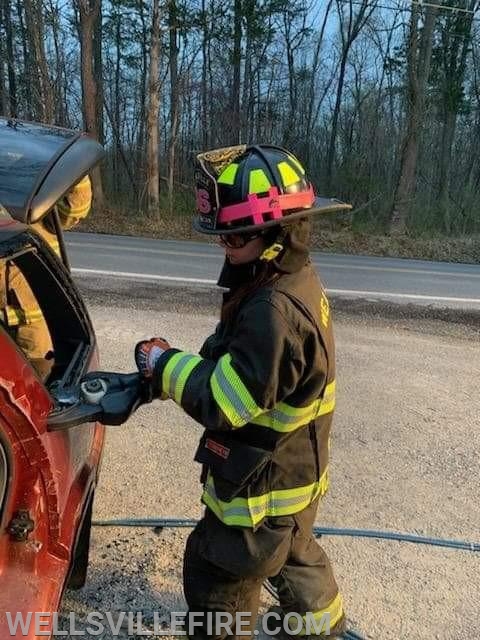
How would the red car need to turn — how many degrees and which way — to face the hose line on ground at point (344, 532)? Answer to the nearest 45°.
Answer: approximately 135° to its right

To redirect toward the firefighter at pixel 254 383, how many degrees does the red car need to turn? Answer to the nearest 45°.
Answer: approximately 180°

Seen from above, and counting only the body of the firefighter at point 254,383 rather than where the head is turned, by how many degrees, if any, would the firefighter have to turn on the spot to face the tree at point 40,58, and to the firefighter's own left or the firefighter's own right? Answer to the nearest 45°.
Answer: approximately 90° to the firefighter's own right

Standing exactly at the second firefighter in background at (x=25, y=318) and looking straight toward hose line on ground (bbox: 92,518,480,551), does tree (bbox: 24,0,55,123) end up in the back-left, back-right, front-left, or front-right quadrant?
back-left

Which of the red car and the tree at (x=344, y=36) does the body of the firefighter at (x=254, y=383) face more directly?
the red car

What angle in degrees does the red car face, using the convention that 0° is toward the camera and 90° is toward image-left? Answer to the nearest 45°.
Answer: approximately 90°

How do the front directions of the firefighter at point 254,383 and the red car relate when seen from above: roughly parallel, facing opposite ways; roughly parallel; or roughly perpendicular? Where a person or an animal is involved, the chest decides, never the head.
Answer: roughly parallel

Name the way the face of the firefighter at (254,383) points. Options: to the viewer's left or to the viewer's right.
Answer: to the viewer's left

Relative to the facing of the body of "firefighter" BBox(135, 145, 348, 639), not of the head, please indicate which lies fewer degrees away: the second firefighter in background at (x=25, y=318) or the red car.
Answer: the red car

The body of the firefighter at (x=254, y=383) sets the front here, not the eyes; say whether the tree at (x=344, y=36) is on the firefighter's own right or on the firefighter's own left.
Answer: on the firefighter's own right

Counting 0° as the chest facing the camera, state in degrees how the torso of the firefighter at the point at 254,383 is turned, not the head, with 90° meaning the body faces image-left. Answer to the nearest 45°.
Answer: approximately 90°

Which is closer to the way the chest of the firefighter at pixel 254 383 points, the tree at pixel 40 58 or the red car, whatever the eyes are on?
the red car
